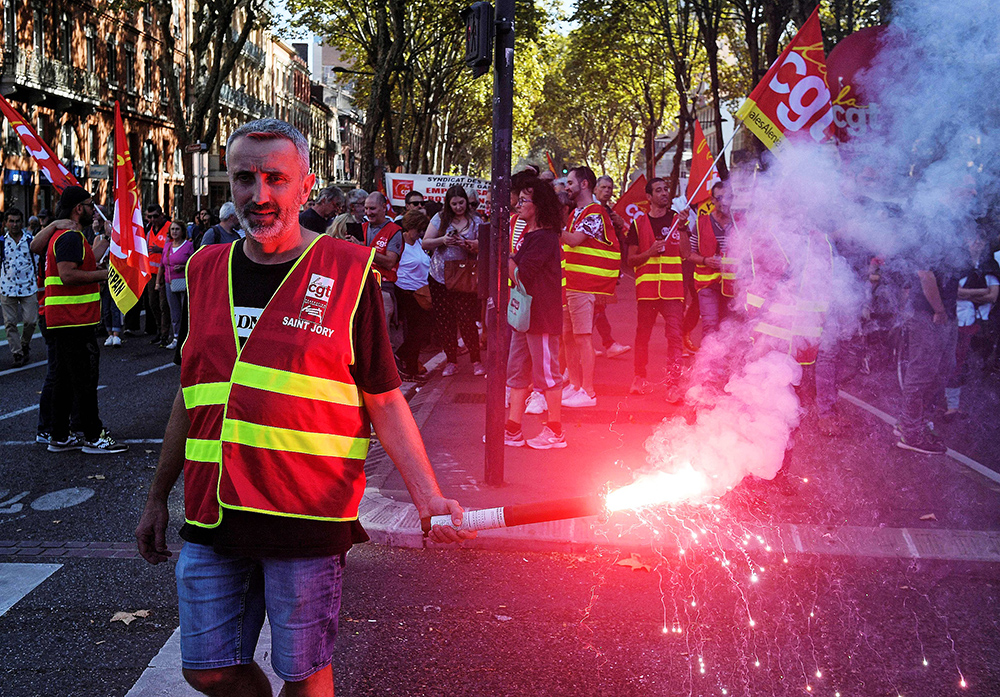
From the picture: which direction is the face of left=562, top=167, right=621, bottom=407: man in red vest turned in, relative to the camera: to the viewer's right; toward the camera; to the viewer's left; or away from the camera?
to the viewer's left

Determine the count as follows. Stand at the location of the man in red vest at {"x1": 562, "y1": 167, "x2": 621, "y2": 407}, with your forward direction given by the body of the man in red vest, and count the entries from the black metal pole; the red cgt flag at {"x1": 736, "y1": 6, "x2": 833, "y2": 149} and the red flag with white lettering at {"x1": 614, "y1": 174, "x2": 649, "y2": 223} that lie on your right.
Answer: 1

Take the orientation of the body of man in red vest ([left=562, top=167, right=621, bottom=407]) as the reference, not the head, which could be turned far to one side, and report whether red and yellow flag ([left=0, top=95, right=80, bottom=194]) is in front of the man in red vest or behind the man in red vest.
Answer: in front

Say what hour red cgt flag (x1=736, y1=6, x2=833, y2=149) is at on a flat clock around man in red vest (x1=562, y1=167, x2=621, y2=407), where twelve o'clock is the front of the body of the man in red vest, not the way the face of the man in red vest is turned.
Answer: The red cgt flag is roughly at 6 o'clock from the man in red vest.
